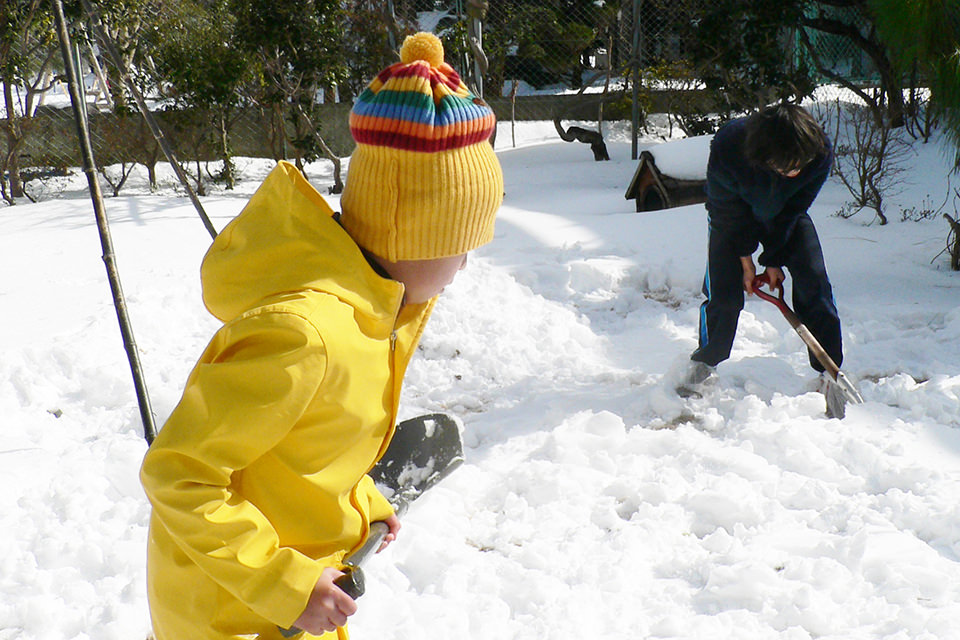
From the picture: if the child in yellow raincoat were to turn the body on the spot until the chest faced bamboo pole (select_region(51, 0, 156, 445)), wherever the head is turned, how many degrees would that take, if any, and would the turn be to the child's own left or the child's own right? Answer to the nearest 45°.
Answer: approximately 135° to the child's own left

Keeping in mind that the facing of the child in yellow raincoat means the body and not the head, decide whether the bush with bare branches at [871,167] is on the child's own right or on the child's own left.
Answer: on the child's own left

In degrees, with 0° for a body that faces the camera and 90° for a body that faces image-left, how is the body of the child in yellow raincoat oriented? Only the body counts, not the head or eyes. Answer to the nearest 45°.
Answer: approximately 270°

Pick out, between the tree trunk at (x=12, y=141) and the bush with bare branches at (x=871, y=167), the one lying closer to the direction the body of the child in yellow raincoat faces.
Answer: the bush with bare branches

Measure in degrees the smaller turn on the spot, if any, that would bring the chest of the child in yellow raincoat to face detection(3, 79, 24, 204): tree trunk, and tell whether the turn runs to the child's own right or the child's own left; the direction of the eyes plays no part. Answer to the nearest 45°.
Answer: approximately 90° to the child's own left
